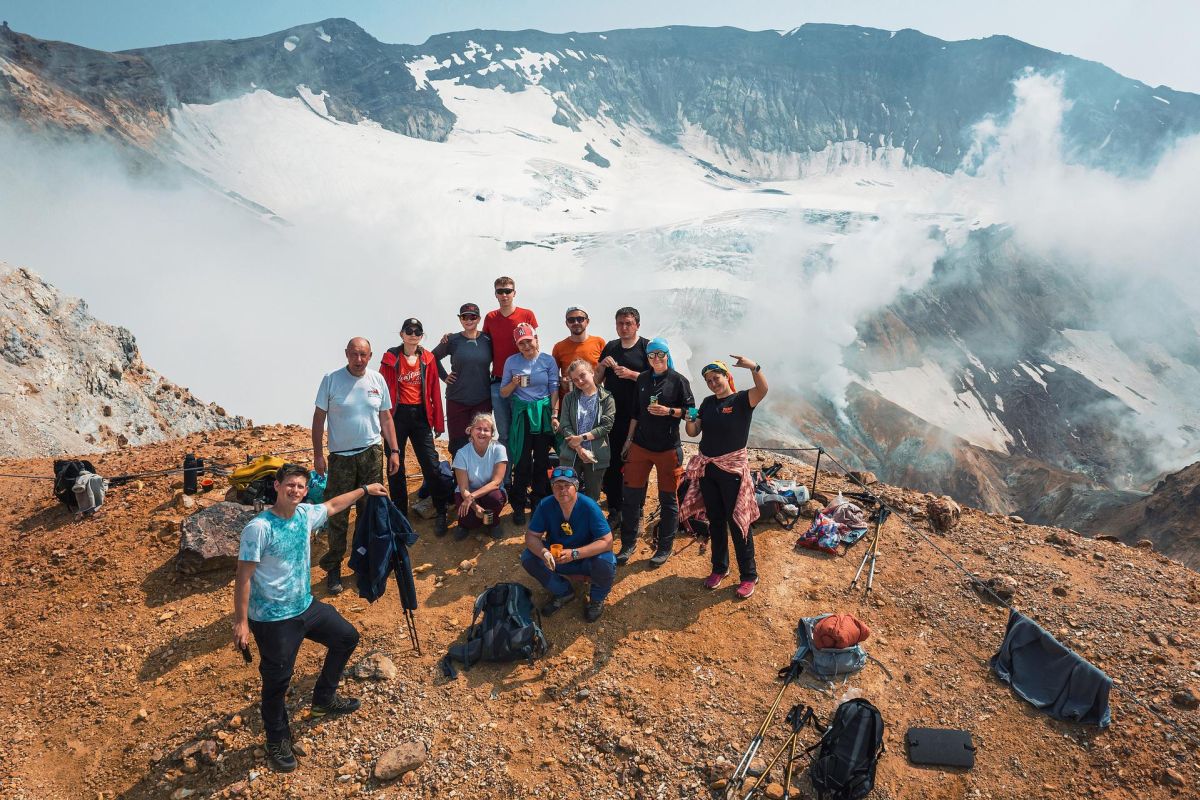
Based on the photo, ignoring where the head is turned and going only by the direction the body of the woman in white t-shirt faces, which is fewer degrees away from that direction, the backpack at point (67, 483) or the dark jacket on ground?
the dark jacket on ground

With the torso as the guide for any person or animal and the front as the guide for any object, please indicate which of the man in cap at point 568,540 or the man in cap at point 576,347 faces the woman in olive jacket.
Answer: the man in cap at point 576,347

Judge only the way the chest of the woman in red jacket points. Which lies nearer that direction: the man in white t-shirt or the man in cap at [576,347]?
the man in white t-shirt

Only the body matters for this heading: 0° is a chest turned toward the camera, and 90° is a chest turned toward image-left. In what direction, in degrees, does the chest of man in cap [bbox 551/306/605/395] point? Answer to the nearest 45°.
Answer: approximately 0°

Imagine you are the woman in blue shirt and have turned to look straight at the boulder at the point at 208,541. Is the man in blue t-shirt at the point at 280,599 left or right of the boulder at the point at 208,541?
left

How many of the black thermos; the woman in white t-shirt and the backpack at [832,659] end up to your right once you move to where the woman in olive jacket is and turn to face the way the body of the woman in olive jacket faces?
2
